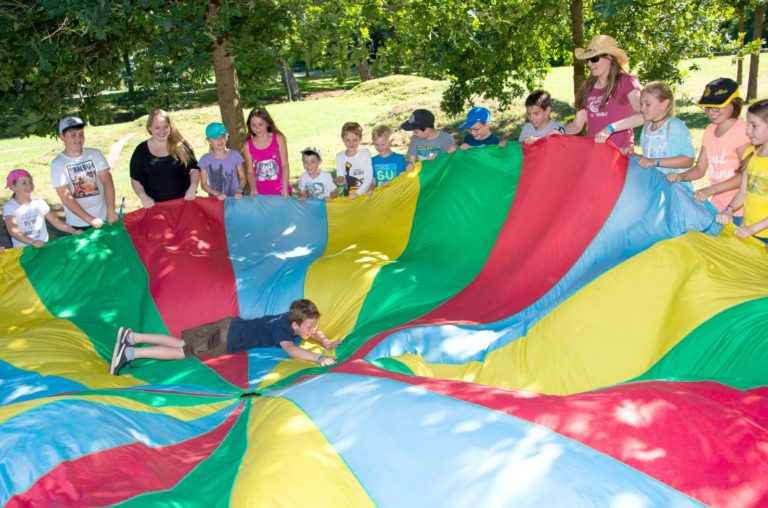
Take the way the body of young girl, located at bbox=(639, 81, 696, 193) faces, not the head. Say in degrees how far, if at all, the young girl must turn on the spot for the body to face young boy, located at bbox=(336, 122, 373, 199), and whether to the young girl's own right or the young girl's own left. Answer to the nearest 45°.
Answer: approximately 45° to the young girl's own right

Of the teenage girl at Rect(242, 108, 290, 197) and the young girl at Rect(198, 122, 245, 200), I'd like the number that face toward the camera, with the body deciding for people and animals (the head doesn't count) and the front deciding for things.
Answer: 2

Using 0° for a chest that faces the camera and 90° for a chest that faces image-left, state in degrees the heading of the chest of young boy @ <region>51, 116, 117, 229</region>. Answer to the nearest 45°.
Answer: approximately 315°
